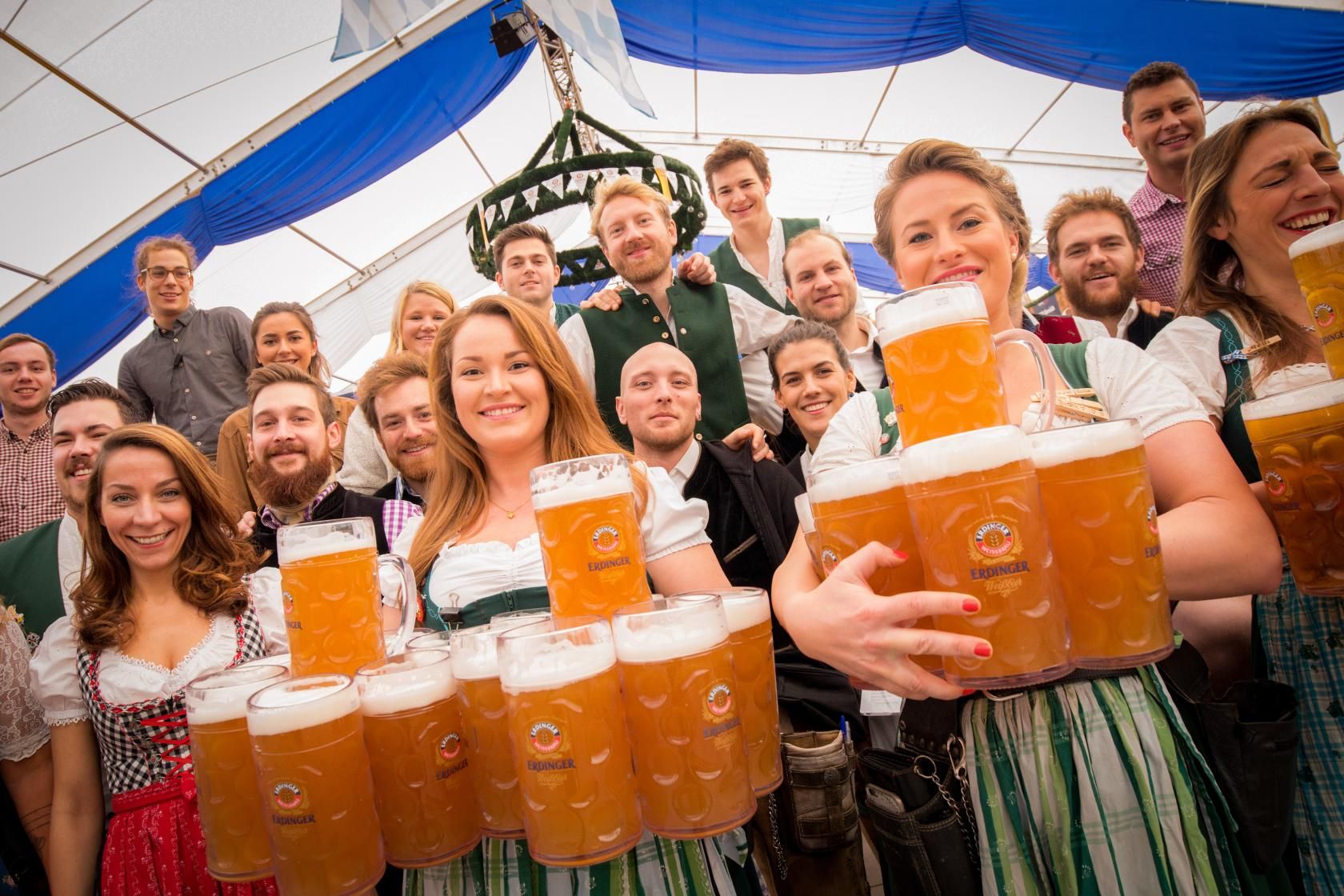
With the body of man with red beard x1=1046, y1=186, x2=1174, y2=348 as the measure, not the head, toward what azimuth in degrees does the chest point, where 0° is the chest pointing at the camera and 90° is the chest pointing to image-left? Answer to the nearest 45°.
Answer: approximately 0°

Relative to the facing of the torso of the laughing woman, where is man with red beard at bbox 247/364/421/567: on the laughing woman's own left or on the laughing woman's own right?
on the laughing woman's own right

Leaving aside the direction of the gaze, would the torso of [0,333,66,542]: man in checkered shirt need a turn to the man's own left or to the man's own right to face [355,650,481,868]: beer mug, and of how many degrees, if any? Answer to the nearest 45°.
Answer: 0° — they already face it

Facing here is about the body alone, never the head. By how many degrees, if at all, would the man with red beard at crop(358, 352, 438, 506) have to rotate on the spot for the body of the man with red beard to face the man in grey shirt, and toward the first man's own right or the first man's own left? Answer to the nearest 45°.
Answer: approximately 135° to the first man's own right

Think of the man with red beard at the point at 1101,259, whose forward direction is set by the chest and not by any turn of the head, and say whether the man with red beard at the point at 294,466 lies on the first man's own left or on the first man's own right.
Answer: on the first man's own right
